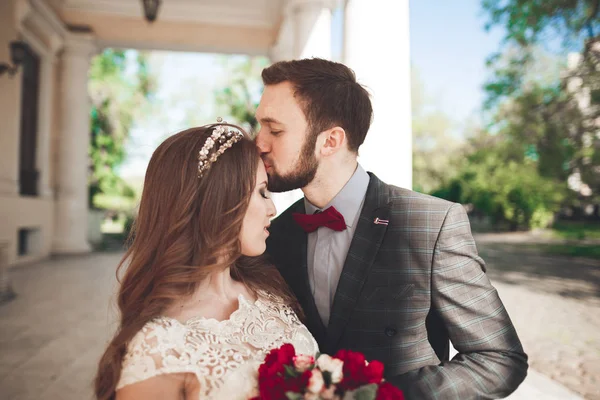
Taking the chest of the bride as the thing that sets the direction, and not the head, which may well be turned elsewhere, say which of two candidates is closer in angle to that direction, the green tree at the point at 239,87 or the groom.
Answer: the groom

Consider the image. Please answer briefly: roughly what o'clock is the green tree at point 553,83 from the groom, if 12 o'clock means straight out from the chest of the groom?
The green tree is roughly at 5 o'clock from the groom.

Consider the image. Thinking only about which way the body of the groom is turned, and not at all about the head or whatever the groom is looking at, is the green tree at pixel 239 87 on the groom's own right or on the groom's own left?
on the groom's own right

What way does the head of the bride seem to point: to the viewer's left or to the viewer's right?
to the viewer's right

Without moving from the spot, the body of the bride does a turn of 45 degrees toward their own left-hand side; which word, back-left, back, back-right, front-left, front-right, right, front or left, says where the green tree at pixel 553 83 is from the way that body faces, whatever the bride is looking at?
front-left

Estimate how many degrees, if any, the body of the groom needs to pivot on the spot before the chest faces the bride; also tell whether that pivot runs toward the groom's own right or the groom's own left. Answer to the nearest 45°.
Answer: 0° — they already face them

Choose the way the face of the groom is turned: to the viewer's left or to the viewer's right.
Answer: to the viewer's left

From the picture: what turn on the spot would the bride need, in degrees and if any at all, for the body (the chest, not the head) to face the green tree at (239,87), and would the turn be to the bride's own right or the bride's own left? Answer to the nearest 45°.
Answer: approximately 135° to the bride's own left

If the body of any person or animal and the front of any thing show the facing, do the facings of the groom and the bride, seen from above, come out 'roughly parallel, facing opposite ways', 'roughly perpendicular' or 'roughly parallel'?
roughly perpendicular

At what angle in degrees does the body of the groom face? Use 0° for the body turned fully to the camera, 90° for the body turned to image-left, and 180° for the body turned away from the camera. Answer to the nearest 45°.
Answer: approximately 45°
